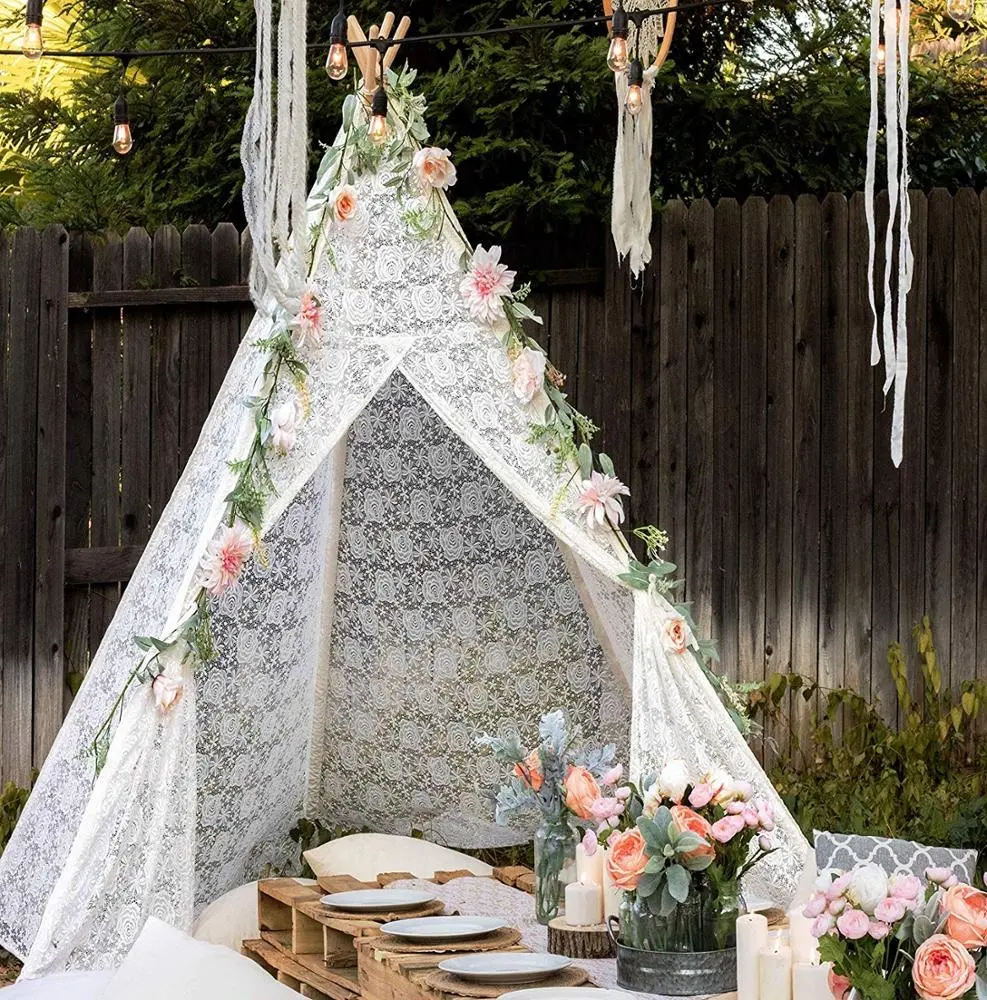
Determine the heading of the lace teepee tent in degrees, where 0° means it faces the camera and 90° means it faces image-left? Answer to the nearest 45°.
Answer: approximately 0°

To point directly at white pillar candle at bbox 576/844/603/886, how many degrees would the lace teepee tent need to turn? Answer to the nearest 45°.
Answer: approximately 45° to its left

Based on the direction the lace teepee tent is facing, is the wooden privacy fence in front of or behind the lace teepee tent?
behind

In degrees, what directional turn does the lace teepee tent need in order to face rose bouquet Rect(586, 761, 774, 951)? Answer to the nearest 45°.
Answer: approximately 45° to its left
